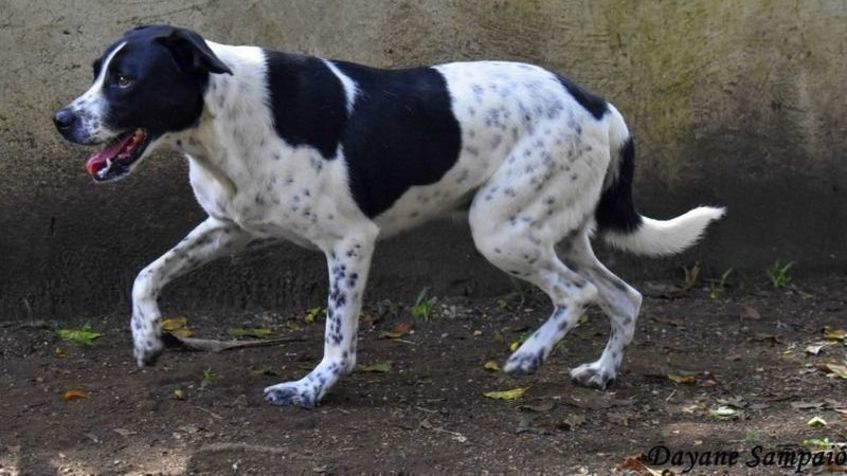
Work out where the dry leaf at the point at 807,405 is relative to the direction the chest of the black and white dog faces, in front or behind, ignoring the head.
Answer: behind

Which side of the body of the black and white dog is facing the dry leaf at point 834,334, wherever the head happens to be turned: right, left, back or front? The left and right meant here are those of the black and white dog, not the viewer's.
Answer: back

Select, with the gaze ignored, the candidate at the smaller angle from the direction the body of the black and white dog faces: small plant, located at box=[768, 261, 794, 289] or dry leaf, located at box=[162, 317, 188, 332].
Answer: the dry leaf

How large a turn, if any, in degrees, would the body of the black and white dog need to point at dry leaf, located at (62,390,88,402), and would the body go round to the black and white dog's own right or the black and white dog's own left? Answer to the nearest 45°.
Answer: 0° — it already faces it

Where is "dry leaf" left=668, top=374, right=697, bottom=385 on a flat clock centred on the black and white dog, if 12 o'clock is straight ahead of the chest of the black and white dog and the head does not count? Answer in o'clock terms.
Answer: The dry leaf is roughly at 6 o'clock from the black and white dog.

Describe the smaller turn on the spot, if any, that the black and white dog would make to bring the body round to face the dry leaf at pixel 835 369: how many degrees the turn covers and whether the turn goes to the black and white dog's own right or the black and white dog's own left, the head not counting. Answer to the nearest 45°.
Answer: approximately 180°

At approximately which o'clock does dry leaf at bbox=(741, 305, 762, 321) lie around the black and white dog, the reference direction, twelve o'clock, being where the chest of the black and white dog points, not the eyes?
The dry leaf is roughly at 5 o'clock from the black and white dog.

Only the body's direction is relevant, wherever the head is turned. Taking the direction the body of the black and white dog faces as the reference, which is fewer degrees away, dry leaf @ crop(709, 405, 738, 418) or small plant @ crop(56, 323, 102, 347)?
the small plant

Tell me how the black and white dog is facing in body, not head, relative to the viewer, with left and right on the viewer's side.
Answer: facing to the left of the viewer

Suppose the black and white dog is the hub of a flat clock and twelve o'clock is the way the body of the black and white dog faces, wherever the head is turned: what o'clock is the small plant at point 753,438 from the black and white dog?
The small plant is roughly at 7 o'clock from the black and white dog.
